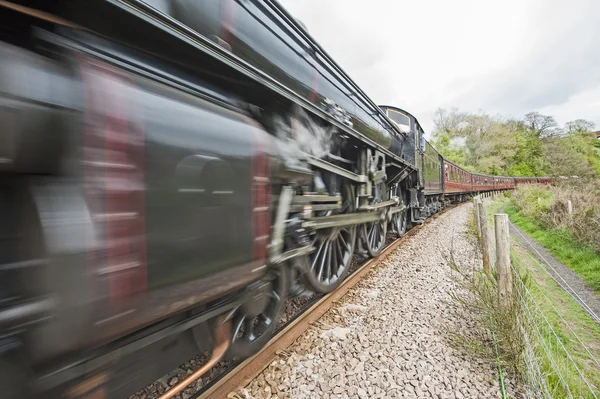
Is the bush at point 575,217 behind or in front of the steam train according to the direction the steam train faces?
behind

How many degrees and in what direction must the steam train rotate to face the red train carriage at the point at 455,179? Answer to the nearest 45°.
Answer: approximately 180°

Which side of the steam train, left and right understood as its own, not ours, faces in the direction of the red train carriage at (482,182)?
back

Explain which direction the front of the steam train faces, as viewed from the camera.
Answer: facing the viewer and to the left of the viewer

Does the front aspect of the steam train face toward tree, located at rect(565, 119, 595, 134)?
no

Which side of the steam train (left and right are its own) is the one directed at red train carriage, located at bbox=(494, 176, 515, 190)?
back

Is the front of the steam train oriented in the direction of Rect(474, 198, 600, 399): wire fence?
no
